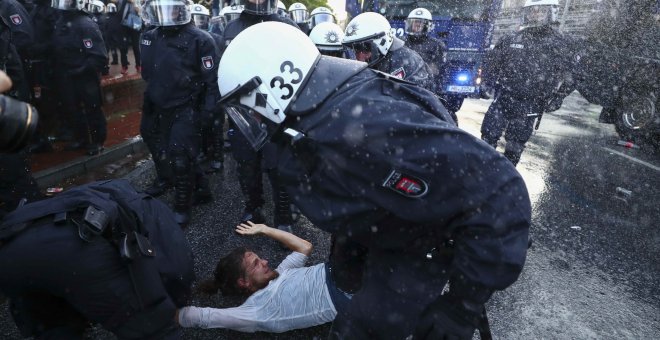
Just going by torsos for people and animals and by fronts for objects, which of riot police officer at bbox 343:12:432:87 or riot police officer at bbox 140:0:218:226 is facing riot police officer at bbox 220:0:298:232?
riot police officer at bbox 343:12:432:87

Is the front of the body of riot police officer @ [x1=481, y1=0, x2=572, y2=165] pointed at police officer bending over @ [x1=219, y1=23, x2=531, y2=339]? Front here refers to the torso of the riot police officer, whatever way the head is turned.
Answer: yes

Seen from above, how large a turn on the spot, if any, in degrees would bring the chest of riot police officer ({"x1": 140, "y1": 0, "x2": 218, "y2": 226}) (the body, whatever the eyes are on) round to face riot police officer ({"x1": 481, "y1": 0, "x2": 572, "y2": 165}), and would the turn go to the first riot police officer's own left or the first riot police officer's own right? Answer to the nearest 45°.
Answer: approximately 135° to the first riot police officer's own left

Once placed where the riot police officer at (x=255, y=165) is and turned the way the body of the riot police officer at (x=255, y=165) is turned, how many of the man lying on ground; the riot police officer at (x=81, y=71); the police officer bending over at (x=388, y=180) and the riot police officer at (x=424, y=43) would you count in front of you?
2

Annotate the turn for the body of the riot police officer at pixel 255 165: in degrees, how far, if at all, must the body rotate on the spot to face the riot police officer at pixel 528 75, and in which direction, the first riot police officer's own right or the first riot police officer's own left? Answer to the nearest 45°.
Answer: approximately 90° to the first riot police officer's own left

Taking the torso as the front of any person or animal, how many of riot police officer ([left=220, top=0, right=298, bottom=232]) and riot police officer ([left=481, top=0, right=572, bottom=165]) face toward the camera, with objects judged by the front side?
2

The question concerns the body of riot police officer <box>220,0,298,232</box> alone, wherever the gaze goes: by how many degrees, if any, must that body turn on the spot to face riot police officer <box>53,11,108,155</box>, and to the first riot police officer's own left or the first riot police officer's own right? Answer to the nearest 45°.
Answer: approximately 135° to the first riot police officer's own right

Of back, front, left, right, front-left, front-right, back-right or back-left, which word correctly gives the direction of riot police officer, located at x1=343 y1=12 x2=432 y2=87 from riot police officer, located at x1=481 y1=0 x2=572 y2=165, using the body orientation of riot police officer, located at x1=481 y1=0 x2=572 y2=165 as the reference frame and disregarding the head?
front-right

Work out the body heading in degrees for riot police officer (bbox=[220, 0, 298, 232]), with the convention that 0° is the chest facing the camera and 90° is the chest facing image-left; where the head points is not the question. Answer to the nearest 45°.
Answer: approximately 0°
